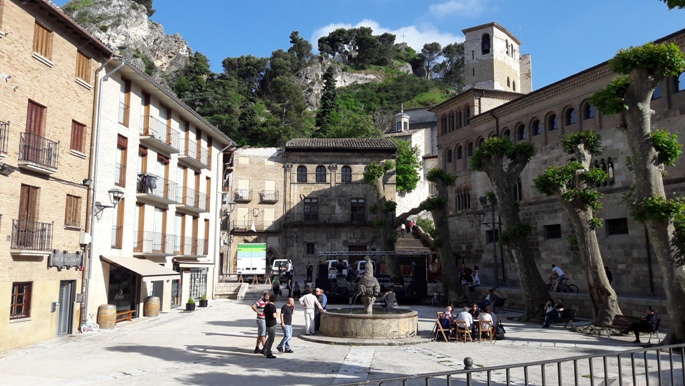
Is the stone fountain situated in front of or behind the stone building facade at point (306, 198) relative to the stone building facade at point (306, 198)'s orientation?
in front

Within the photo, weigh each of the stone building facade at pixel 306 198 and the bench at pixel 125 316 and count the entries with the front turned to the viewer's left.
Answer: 0

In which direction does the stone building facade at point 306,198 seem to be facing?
toward the camera

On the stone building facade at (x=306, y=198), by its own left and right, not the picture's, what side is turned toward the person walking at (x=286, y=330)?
front

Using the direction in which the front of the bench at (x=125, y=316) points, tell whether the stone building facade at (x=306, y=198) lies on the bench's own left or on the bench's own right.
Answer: on the bench's own left

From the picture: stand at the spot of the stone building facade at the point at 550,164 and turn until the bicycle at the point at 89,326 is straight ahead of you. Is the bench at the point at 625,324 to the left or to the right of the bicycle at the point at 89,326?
left

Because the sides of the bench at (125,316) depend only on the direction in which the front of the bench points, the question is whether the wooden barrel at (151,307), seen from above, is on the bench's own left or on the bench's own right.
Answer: on the bench's own left

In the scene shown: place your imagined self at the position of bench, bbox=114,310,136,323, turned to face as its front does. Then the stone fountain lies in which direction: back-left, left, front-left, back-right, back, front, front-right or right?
front

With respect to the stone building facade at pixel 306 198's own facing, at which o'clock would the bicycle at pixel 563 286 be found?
The bicycle is roughly at 11 o'clock from the stone building facade.

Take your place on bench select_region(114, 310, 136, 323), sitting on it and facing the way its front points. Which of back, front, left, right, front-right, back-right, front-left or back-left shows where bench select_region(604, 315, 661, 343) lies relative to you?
front

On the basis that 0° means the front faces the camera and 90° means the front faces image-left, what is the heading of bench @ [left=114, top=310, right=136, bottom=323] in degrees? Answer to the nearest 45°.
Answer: approximately 315°

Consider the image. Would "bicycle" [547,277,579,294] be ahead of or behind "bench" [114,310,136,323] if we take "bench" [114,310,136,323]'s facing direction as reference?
ahead

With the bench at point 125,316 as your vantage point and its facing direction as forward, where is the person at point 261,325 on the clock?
The person is roughly at 1 o'clock from the bench.
